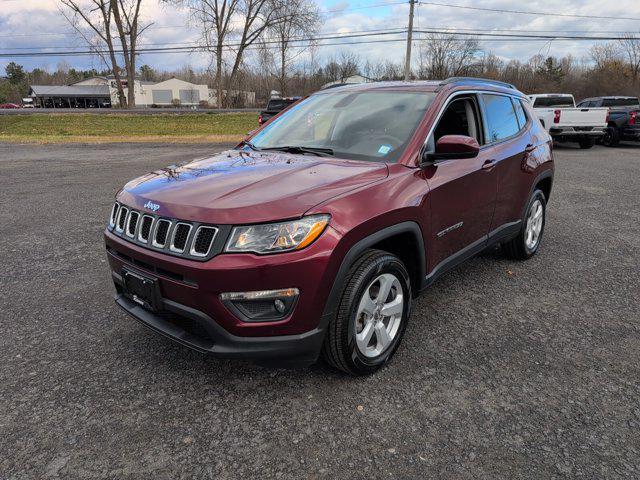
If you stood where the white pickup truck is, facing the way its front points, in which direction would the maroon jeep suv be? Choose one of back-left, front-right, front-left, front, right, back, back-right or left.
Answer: back-left

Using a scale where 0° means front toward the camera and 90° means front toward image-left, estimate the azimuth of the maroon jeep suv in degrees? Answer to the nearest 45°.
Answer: approximately 45°

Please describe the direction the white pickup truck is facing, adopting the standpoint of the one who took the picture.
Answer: facing away from the viewer and to the left of the viewer

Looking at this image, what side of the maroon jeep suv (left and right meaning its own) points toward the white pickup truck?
back
